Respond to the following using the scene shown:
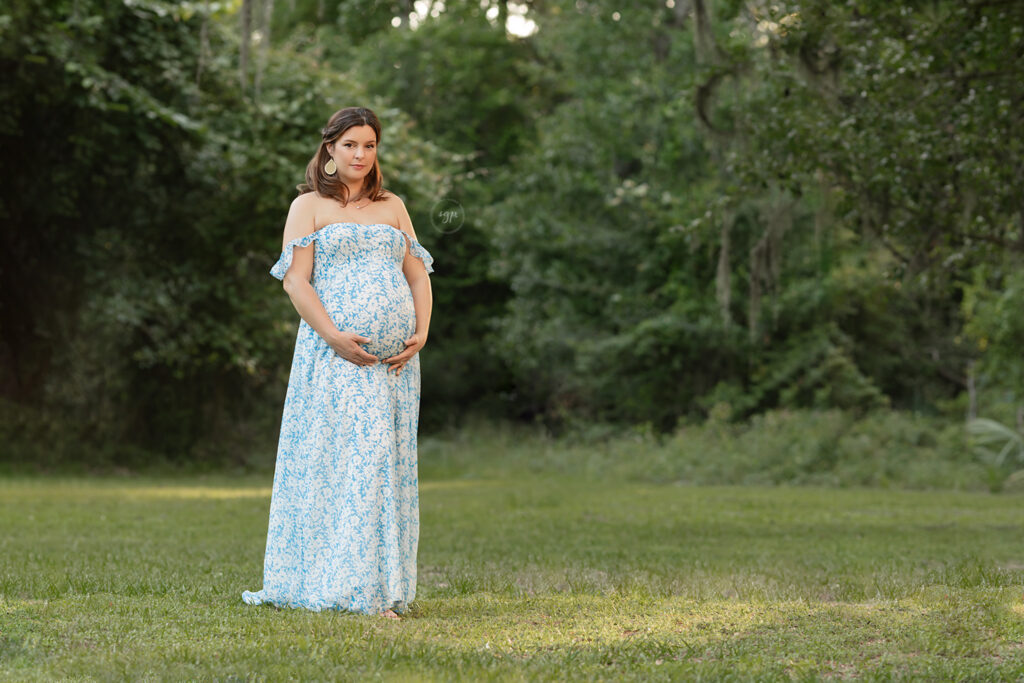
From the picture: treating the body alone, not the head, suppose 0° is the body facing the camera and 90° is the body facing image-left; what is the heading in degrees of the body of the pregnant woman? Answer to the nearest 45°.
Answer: approximately 315°
